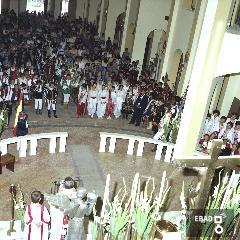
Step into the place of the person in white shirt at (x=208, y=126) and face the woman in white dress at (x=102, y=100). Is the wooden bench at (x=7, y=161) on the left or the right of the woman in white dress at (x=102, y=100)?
left

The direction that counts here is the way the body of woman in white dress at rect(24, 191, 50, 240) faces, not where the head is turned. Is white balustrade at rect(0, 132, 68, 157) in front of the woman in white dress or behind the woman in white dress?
in front

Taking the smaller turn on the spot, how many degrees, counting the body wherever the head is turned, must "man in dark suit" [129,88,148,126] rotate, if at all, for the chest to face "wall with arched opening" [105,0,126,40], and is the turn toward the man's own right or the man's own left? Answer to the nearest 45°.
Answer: approximately 135° to the man's own right

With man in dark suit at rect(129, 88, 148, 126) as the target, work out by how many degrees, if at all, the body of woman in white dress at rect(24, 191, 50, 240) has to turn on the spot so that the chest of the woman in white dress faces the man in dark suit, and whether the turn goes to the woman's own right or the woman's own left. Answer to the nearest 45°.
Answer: approximately 45° to the woman's own right

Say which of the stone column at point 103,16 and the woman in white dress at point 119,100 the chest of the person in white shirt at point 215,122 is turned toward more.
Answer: the woman in white dress

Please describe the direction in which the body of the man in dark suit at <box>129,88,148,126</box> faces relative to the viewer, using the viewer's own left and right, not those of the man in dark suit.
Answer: facing the viewer and to the left of the viewer

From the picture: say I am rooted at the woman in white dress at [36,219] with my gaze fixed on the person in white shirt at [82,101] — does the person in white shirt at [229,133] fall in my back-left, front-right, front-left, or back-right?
front-right
